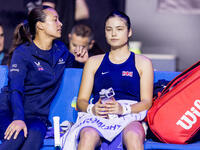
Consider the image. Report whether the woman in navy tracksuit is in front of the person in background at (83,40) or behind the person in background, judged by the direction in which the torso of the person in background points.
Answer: in front

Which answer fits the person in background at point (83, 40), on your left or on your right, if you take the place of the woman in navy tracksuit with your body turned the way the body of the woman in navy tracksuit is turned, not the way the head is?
on your left

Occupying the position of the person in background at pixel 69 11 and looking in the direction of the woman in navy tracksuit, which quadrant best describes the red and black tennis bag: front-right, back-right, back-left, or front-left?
front-left

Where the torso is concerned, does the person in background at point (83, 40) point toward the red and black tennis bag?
no

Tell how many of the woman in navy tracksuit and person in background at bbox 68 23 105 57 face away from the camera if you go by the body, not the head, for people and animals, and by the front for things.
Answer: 0

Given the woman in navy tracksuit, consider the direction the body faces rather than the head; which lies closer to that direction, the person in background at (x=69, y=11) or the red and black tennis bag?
the red and black tennis bag

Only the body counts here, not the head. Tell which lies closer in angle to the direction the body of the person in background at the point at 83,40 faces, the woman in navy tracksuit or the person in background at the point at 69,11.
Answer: the woman in navy tracksuit

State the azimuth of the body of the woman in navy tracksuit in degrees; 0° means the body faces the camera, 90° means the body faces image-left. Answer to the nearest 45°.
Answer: approximately 315°

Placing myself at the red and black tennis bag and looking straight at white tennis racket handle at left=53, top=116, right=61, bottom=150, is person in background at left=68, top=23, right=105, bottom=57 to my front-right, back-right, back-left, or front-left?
front-right

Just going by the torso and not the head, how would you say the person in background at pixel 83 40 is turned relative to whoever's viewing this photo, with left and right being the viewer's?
facing the viewer and to the left of the viewer

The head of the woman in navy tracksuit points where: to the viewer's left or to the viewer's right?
to the viewer's right

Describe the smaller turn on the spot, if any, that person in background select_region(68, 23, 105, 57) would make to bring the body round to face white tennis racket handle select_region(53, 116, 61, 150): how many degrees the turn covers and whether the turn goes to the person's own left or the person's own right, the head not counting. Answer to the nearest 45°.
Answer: approximately 45° to the person's own left

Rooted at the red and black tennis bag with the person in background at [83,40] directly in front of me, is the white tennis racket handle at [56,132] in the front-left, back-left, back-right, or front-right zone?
front-left

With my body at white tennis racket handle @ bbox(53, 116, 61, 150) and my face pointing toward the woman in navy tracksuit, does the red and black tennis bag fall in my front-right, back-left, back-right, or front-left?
back-right
